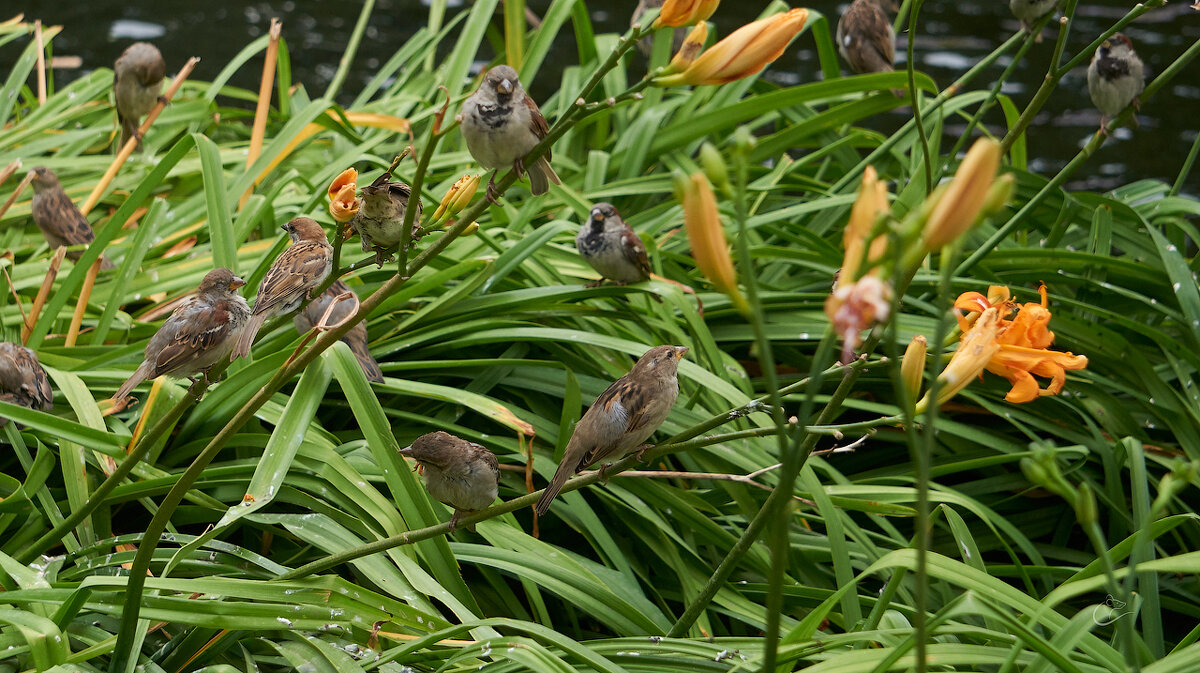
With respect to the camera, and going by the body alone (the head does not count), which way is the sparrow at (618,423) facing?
to the viewer's right

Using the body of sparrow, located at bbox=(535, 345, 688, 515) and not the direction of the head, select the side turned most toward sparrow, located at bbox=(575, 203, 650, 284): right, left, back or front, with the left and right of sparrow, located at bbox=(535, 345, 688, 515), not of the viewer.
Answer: left

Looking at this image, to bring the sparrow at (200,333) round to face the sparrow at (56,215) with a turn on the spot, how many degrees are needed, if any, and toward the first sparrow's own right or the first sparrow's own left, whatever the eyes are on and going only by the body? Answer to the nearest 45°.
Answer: approximately 90° to the first sparrow's own left

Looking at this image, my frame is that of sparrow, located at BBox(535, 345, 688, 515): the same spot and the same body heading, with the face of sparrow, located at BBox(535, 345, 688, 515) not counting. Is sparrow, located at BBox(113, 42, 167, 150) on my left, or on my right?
on my left

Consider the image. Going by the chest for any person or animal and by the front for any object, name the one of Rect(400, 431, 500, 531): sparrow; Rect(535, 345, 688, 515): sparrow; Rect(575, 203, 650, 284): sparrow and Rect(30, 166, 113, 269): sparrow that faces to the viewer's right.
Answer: Rect(535, 345, 688, 515): sparrow

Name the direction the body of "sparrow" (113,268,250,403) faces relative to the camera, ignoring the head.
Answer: to the viewer's right

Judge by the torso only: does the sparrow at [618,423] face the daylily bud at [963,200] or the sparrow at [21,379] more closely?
the daylily bud

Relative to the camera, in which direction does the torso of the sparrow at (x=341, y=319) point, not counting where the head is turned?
to the viewer's left

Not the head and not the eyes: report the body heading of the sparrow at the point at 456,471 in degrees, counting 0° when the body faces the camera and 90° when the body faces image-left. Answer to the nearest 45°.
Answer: approximately 45°

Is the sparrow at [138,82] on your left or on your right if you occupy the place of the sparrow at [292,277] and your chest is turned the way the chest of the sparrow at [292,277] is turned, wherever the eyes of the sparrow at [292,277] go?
on your left

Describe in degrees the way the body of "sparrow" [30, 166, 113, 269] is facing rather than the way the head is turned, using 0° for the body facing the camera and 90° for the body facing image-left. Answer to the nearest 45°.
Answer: approximately 90°

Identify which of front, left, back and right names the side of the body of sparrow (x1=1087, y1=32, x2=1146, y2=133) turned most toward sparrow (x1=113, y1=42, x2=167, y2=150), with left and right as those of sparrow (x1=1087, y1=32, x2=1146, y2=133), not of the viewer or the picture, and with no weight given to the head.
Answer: right

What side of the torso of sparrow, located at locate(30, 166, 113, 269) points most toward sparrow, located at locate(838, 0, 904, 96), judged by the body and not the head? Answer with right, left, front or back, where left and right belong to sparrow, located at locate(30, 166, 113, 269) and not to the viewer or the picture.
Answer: back
